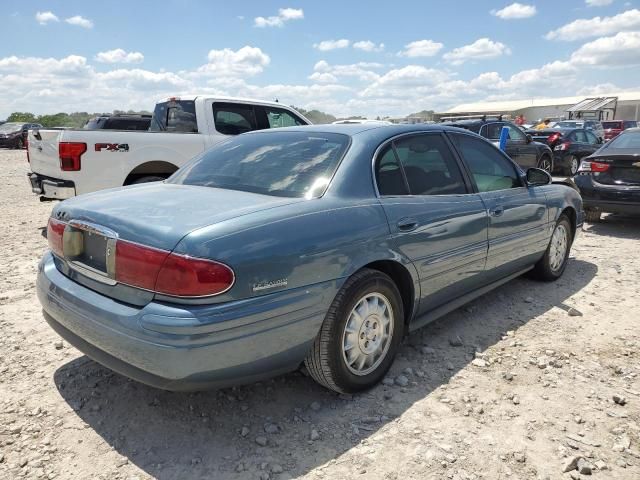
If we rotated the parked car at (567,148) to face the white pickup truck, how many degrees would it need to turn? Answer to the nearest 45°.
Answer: approximately 180°

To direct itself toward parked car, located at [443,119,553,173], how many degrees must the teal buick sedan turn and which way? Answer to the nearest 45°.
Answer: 0° — it already faces it

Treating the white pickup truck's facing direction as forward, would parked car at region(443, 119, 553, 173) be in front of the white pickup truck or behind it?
in front

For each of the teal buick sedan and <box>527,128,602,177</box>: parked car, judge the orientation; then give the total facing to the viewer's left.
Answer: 0

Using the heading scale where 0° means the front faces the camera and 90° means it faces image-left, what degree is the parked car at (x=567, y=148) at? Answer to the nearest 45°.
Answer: approximately 225°

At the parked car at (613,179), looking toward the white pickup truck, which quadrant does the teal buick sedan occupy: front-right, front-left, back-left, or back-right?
front-left

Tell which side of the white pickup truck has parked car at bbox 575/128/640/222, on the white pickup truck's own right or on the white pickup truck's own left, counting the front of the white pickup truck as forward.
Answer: on the white pickup truck's own right

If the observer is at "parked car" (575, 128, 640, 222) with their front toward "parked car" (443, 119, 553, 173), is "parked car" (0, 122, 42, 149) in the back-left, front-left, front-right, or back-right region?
front-left

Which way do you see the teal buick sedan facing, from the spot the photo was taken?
facing away from the viewer and to the right of the viewer

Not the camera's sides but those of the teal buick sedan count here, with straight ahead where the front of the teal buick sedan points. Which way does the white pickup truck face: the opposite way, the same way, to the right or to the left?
the same way

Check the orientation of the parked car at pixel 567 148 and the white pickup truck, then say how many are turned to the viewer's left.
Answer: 0

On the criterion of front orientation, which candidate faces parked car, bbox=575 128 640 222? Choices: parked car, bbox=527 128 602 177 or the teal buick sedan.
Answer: the teal buick sedan

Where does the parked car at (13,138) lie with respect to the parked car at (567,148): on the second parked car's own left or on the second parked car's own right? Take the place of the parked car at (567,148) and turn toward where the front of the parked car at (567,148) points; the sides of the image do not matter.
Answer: on the second parked car's own left

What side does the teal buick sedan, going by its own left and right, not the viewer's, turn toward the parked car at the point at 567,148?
front

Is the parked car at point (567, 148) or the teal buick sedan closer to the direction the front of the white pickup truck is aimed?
the parked car

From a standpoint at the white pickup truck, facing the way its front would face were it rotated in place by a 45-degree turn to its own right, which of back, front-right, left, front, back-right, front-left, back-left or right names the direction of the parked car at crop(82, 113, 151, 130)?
left

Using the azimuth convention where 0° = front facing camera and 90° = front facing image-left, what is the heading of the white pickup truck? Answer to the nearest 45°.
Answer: approximately 225°

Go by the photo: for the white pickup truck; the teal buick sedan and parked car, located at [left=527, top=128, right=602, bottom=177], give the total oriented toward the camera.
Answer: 0
